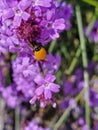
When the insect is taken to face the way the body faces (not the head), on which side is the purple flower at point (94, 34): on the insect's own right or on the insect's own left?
on the insect's own right

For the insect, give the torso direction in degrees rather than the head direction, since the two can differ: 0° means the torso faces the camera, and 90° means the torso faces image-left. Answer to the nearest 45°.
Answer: approximately 135°
